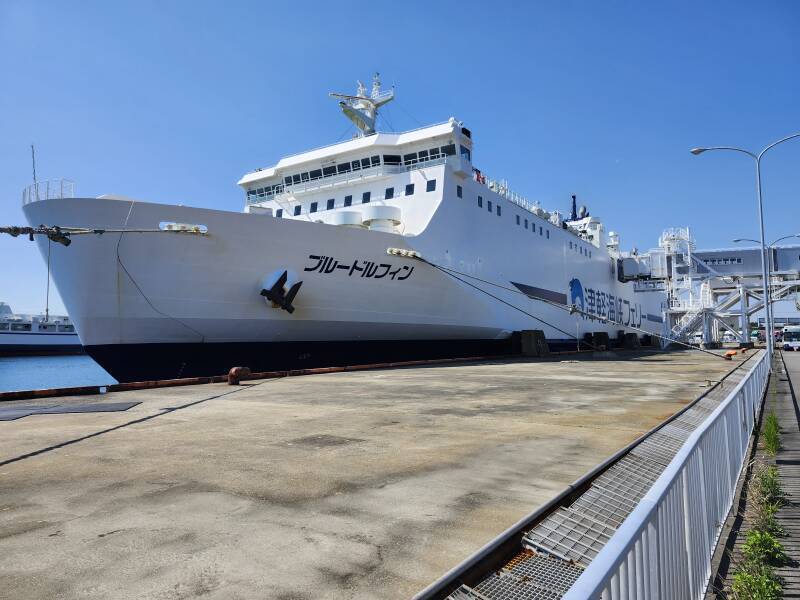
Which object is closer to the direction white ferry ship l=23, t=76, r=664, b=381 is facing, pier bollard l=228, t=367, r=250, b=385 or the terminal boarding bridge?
the pier bollard

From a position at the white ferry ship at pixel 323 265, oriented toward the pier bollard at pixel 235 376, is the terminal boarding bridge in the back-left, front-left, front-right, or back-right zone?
back-left

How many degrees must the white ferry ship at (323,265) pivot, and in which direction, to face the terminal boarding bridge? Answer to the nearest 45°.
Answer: approximately 180°

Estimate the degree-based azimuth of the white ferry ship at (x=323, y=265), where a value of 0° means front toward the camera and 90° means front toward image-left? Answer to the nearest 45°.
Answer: approximately 45°
